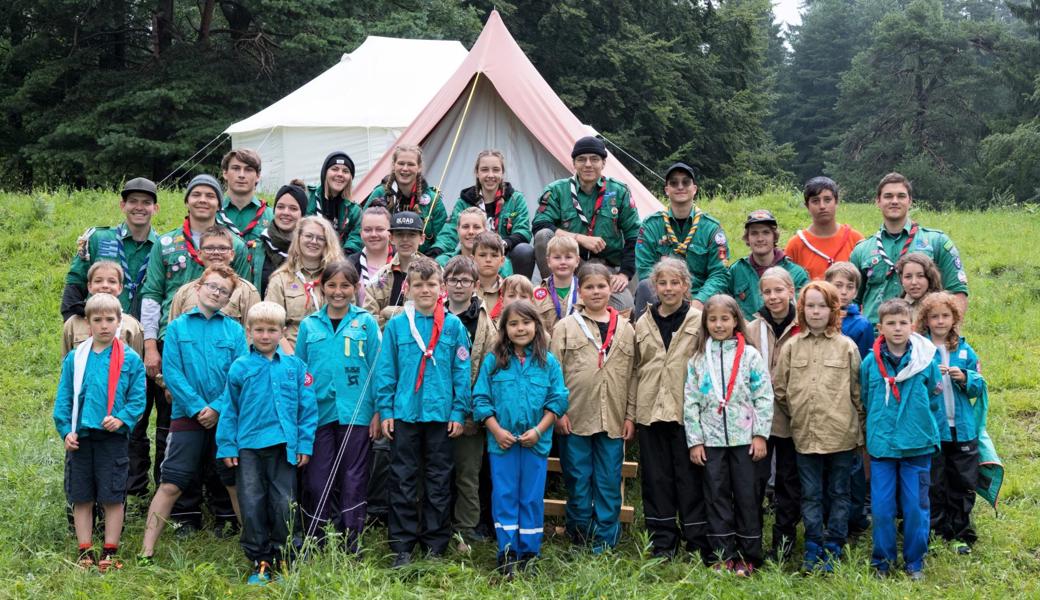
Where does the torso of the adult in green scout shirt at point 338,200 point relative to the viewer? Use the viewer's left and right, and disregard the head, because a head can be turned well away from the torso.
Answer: facing the viewer

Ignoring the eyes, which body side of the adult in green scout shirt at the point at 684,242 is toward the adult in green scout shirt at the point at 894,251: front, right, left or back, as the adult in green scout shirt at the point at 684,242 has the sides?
left

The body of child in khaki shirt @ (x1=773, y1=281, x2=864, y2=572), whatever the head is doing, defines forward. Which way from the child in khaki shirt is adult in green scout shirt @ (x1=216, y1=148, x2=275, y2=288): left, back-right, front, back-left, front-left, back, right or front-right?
right

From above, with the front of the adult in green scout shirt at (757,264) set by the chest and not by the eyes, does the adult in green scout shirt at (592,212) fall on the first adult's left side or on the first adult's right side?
on the first adult's right side

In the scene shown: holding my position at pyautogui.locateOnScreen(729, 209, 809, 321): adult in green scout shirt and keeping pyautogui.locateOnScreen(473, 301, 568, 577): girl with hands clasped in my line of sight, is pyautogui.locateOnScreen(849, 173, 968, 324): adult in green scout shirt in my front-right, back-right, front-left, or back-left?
back-left

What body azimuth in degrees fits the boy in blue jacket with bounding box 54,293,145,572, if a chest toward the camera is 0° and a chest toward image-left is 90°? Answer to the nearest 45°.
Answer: approximately 0°

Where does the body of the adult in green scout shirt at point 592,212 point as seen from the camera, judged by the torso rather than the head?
toward the camera

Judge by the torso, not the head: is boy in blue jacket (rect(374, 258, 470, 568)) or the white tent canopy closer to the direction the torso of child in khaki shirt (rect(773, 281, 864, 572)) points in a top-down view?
the boy in blue jacket

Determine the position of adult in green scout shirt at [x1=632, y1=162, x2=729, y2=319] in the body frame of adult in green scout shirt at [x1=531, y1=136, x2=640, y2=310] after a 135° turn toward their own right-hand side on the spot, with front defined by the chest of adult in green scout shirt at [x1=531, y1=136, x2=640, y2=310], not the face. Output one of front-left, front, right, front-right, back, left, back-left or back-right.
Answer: back

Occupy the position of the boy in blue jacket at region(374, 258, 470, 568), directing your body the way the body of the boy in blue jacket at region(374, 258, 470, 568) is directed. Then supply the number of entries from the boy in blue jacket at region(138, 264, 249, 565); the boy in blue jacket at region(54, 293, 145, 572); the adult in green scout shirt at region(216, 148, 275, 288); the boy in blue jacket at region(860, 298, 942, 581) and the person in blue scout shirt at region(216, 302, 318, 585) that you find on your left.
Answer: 1

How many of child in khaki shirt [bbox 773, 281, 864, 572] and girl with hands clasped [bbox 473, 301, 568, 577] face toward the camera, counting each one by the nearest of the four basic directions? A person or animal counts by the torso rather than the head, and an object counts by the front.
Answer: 2
